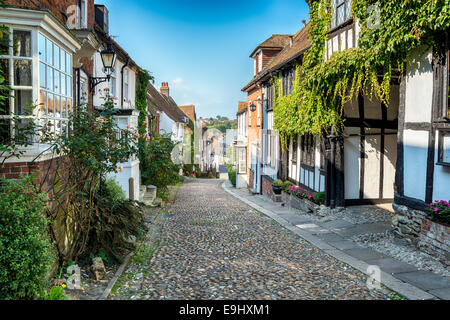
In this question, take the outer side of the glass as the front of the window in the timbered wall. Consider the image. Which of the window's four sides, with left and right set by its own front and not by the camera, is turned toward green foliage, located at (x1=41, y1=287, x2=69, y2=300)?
front

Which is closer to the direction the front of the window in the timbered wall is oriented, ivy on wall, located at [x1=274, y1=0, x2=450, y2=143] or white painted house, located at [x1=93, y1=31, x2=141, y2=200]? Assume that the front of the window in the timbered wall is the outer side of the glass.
the white painted house

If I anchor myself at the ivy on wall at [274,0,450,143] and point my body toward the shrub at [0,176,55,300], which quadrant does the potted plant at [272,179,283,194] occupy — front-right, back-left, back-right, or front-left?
back-right

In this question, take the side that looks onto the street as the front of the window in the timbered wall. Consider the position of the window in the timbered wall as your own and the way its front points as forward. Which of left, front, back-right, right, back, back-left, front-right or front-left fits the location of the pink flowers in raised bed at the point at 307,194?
right

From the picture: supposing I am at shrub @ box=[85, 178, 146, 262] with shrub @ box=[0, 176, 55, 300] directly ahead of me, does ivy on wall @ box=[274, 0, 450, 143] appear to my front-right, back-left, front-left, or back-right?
back-left

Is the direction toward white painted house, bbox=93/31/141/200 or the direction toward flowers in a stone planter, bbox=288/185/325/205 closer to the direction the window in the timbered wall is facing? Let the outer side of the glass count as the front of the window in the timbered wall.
the white painted house

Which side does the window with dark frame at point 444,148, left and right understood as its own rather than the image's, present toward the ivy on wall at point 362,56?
right

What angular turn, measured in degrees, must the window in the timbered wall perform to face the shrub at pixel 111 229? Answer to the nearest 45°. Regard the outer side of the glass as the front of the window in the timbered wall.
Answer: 0° — it already faces it

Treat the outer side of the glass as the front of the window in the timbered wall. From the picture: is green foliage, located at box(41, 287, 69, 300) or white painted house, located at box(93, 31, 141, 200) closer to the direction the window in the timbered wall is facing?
the green foliage

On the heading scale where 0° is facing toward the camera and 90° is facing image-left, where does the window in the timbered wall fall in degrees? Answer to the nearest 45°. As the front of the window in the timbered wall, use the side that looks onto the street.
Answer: approximately 45°
